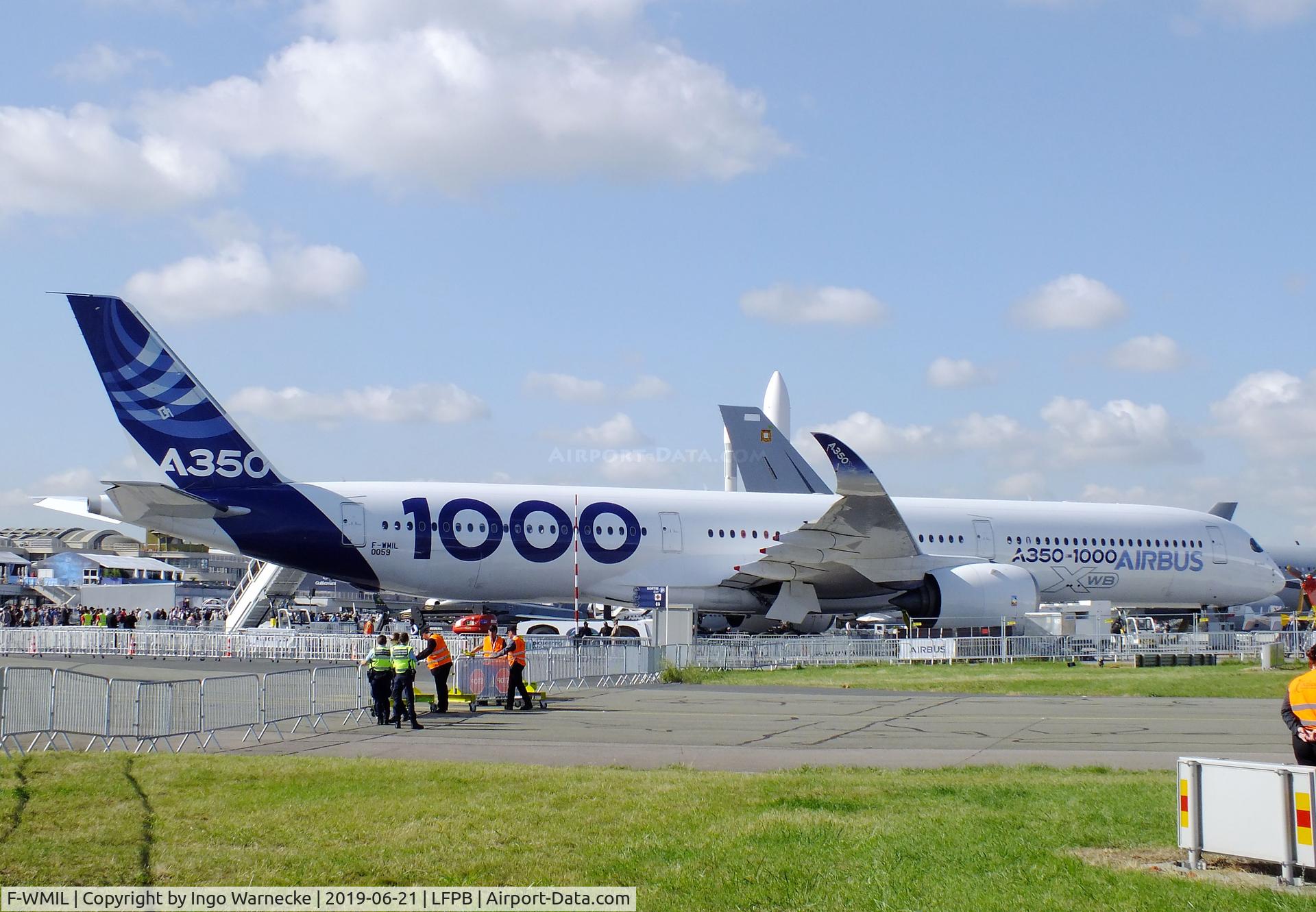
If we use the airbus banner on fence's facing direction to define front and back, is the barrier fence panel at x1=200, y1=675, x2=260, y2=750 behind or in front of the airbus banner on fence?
in front

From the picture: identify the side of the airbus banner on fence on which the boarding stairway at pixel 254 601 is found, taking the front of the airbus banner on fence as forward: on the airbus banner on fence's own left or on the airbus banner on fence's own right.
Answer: on the airbus banner on fence's own right

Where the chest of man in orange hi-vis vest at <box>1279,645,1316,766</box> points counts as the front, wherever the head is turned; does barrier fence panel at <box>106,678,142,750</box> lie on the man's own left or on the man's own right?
on the man's own left

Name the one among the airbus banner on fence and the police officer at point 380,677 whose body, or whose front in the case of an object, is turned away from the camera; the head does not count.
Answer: the police officer

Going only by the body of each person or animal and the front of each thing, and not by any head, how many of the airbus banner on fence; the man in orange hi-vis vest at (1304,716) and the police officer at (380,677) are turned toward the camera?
1

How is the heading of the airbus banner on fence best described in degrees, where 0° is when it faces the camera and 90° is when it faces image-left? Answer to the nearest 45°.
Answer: approximately 0°

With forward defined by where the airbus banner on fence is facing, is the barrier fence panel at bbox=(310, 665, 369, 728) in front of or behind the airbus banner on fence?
in front

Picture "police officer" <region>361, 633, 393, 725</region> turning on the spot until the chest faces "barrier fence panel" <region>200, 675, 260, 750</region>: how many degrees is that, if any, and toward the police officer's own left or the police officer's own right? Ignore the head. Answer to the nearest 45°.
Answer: approximately 135° to the police officer's own left

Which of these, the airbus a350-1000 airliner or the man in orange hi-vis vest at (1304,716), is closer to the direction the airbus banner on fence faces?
the man in orange hi-vis vest

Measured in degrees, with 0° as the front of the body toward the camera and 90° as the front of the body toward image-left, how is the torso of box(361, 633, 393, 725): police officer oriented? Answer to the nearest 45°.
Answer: approximately 180°
